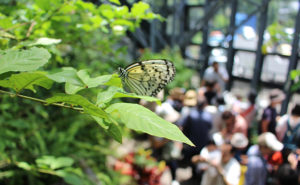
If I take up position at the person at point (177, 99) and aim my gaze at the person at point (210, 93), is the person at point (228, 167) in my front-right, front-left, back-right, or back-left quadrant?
back-right

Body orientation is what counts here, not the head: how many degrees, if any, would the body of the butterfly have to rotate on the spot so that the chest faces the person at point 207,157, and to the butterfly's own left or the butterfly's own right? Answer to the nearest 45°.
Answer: approximately 135° to the butterfly's own right

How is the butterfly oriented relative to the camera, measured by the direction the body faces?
to the viewer's left

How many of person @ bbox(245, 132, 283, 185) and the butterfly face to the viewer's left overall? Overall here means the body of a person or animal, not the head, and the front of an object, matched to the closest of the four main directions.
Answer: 1
